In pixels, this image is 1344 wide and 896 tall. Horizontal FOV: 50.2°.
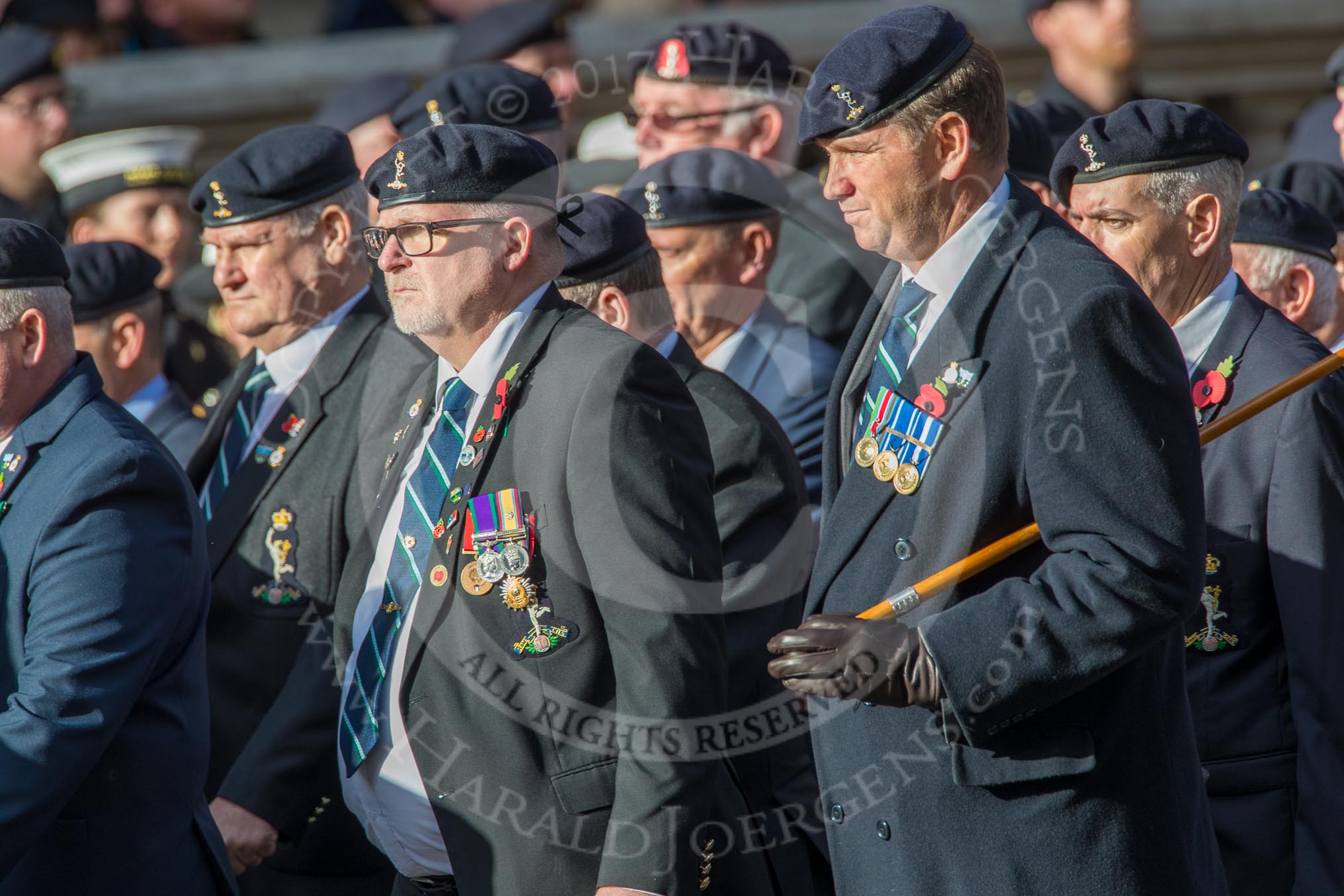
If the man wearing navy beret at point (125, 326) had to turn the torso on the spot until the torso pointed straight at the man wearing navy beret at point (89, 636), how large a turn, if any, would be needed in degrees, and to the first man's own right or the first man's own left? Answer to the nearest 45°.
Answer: approximately 90° to the first man's own left

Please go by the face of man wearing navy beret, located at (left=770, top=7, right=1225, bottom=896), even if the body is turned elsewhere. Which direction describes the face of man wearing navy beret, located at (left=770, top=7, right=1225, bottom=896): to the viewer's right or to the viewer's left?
to the viewer's left

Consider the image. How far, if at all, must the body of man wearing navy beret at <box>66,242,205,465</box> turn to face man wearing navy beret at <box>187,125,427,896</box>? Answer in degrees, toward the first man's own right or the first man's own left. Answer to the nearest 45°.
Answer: approximately 90° to the first man's own left

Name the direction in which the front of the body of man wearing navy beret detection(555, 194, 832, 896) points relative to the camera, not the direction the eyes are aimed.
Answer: to the viewer's left

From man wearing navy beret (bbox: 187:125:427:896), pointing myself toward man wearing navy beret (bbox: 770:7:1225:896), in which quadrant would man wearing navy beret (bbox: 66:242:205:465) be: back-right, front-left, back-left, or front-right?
back-left

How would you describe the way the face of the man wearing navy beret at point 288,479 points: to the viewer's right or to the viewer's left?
to the viewer's left

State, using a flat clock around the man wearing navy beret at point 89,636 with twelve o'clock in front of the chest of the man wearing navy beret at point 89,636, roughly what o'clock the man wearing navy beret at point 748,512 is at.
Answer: the man wearing navy beret at point 748,512 is roughly at 6 o'clock from the man wearing navy beret at point 89,636.

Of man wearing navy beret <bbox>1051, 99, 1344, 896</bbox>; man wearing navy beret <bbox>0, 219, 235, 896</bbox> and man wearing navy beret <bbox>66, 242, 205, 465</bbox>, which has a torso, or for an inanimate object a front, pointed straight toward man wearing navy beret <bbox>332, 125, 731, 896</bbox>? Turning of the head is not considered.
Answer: man wearing navy beret <bbox>1051, 99, 1344, 896</bbox>

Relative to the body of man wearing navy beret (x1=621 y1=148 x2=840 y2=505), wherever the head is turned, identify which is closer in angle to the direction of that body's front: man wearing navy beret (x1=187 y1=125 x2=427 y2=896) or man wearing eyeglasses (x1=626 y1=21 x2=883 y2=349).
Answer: the man wearing navy beret

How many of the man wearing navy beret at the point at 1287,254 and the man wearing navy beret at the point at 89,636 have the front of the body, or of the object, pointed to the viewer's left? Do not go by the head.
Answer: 2

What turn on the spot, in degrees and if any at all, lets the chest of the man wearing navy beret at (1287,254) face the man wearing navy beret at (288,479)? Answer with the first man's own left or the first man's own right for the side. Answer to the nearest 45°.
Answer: approximately 45° to the first man's own left

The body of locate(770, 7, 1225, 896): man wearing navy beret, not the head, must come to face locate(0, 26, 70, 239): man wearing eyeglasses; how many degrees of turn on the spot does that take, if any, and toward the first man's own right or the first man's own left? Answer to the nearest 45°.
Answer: approximately 90° to the first man's own right
